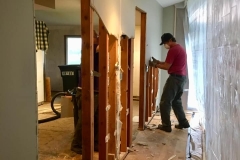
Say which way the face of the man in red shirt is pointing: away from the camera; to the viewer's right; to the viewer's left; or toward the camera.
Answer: to the viewer's left

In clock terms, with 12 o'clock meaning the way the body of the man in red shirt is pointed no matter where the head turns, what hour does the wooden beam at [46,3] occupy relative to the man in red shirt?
The wooden beam is roughly at 11 o'clock from the man in red shirt.

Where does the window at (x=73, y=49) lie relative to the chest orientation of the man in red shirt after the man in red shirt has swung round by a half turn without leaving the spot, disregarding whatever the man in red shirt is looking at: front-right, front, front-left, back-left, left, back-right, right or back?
back-left

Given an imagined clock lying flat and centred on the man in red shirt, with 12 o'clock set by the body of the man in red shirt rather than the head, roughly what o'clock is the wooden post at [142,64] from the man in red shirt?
The wooden post is roughly at 12 o'clock from the man in red shirt.

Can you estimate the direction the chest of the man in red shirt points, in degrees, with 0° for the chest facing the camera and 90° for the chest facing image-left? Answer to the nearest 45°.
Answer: approximately 90°
